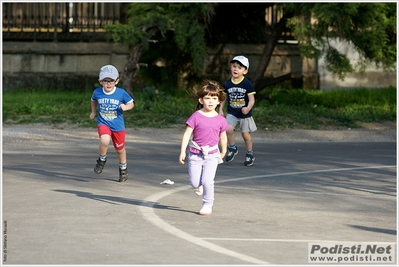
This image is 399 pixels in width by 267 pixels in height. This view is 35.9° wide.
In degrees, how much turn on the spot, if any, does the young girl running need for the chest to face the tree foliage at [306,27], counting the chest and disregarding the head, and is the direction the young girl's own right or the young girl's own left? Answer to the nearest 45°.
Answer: approximately 180°

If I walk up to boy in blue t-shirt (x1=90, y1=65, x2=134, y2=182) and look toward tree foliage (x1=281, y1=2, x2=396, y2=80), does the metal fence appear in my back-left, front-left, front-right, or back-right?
front-left

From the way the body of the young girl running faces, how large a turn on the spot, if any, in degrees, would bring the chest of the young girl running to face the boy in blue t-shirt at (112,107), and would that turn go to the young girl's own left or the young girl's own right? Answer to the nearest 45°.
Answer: approximately 135° to the young girl's own right

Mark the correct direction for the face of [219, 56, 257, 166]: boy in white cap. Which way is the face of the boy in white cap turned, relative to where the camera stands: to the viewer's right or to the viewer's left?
to the viewer's left

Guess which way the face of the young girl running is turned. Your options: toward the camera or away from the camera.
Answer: toward the camera

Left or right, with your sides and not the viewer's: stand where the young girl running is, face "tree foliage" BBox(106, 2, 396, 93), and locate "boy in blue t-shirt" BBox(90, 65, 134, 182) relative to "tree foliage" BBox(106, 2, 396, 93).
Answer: left

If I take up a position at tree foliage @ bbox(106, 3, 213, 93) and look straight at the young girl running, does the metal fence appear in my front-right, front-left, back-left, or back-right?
back-right

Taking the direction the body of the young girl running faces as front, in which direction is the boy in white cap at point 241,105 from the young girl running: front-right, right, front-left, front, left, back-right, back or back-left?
back

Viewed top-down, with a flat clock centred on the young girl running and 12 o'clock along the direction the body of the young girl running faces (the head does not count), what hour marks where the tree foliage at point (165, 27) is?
The tree foliage is roughly at 6 o'clock from the young girl running.

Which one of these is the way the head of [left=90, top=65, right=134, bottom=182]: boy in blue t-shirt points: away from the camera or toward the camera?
toward the camera

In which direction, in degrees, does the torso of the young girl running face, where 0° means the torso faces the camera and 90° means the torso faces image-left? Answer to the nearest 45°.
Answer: approximately 0°

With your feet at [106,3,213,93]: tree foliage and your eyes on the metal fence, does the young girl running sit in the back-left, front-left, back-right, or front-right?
back-left

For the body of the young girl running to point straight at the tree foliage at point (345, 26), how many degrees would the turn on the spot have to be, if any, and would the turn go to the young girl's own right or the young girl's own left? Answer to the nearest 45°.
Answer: approximately 180°

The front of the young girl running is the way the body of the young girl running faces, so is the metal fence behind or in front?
behind
